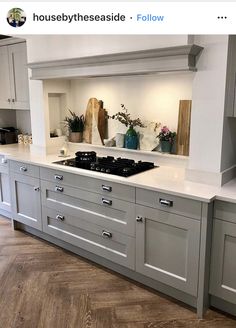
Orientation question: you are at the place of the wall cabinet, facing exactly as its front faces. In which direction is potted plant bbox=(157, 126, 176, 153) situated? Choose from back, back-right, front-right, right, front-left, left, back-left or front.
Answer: left

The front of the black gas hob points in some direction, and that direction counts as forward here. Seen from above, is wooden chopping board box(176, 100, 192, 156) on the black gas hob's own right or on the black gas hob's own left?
on the black gas hob's own left

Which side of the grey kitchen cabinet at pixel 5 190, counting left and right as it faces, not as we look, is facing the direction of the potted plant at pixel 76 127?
left

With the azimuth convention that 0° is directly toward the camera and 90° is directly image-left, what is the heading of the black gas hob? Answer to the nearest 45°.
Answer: approximately 45°

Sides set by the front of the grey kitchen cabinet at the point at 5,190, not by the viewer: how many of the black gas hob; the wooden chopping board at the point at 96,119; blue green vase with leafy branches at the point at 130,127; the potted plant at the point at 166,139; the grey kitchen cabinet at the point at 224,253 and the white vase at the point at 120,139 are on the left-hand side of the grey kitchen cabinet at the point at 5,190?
6

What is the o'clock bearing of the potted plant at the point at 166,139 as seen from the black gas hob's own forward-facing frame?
The potted plant is roughly at 7 o'clock from the black gas hob.

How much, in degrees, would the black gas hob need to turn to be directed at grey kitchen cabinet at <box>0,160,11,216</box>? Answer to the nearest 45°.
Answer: approximately 90° to its right

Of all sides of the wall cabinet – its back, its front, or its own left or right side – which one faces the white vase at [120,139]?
left

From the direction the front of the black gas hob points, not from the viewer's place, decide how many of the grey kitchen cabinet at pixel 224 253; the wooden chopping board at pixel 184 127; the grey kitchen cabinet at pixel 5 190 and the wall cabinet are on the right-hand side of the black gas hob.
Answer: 2

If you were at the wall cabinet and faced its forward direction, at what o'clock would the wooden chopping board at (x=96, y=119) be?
The wooden chopping board is roughly at 9 o'clock from the wall cabinet.

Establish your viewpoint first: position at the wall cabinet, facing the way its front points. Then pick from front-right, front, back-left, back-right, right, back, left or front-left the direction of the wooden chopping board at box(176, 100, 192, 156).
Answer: left

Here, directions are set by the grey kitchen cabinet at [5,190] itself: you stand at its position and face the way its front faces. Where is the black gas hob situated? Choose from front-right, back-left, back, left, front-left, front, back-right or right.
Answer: left

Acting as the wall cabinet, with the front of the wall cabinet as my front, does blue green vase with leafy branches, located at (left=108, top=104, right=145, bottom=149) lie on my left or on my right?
on my left
